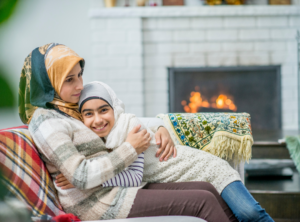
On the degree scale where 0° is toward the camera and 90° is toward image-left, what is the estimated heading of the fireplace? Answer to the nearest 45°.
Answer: approximately 0°

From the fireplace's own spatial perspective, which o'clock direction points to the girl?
The girl is roughly at 12 o'clock from the fireplace.

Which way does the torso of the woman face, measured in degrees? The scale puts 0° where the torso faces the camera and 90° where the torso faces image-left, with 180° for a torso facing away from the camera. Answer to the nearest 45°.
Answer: approximately 270°

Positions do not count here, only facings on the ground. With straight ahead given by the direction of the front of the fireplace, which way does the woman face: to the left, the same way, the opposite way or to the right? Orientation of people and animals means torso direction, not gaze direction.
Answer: to the left

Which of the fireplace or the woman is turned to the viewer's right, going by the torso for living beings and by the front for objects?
the woman

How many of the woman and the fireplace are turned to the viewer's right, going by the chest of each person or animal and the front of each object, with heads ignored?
1
